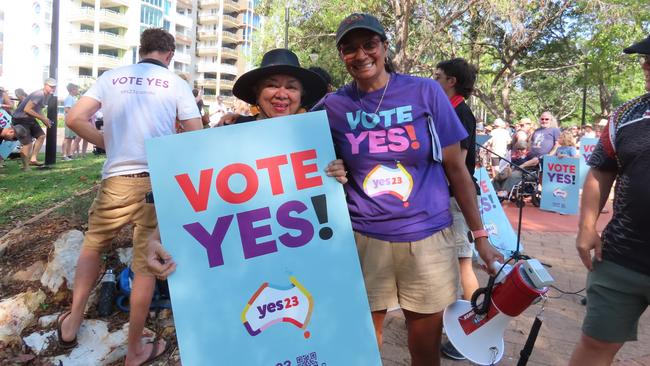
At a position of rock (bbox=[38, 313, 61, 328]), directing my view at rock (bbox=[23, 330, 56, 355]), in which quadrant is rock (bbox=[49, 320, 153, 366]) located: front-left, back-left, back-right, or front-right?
front-left

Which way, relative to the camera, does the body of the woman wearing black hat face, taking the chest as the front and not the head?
toward the camera

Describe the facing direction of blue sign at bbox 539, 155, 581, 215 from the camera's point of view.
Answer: facing the viewer

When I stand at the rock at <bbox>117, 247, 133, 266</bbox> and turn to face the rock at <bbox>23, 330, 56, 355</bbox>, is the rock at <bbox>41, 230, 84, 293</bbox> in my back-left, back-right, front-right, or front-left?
front-right

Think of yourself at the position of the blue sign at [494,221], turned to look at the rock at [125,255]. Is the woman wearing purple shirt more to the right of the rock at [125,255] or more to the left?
left

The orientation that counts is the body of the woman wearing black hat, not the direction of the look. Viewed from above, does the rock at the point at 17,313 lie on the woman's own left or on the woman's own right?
on the woman's own right

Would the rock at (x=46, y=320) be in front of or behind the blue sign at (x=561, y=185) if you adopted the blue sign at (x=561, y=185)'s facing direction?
in front

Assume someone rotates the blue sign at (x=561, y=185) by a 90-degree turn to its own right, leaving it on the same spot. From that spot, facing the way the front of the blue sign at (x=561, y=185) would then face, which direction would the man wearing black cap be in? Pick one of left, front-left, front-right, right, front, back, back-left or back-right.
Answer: left

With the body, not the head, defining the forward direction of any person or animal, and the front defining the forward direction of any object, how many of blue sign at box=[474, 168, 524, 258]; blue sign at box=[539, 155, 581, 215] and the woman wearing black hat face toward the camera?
3

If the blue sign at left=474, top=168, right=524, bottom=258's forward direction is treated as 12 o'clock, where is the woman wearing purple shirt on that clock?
The woman wearing purple shirt is roughly at 12 o'clock from the blue sign.

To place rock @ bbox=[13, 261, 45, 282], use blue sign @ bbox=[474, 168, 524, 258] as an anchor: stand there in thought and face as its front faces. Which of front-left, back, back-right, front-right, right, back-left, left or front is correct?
front-right

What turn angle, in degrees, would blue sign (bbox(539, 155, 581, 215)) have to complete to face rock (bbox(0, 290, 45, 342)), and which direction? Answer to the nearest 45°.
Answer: approximately 45° to its right
